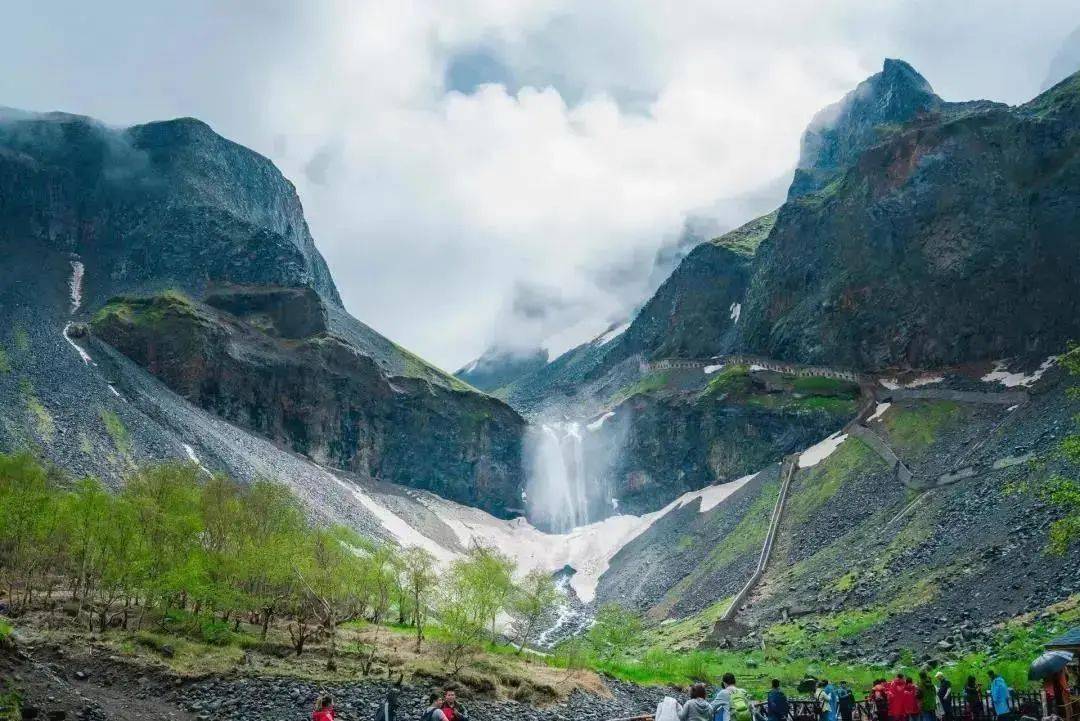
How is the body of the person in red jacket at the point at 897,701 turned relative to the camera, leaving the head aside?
away from the camera

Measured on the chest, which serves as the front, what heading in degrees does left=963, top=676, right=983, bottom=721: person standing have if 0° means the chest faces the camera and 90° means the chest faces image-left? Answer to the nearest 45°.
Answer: approximately 180°

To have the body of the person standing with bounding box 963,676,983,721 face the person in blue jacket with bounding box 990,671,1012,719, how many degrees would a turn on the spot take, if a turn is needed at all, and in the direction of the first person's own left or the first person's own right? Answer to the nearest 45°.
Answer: approximately 135° to the first person's own right

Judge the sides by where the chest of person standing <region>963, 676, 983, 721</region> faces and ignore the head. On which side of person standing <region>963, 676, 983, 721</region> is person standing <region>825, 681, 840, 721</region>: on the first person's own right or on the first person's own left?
on the first person's own left

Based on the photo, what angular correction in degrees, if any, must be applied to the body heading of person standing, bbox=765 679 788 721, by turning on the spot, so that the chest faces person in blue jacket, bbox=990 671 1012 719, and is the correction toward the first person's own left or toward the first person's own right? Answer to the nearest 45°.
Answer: approximately 45° to the first person's own right

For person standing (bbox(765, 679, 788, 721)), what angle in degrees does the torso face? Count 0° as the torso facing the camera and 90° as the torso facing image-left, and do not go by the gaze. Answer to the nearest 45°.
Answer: approximately 180°

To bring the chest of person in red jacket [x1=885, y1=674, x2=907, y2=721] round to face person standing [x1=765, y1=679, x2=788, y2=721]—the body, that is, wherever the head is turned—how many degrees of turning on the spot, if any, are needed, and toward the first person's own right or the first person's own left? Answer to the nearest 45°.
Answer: approximately 135° to the first person's own left
